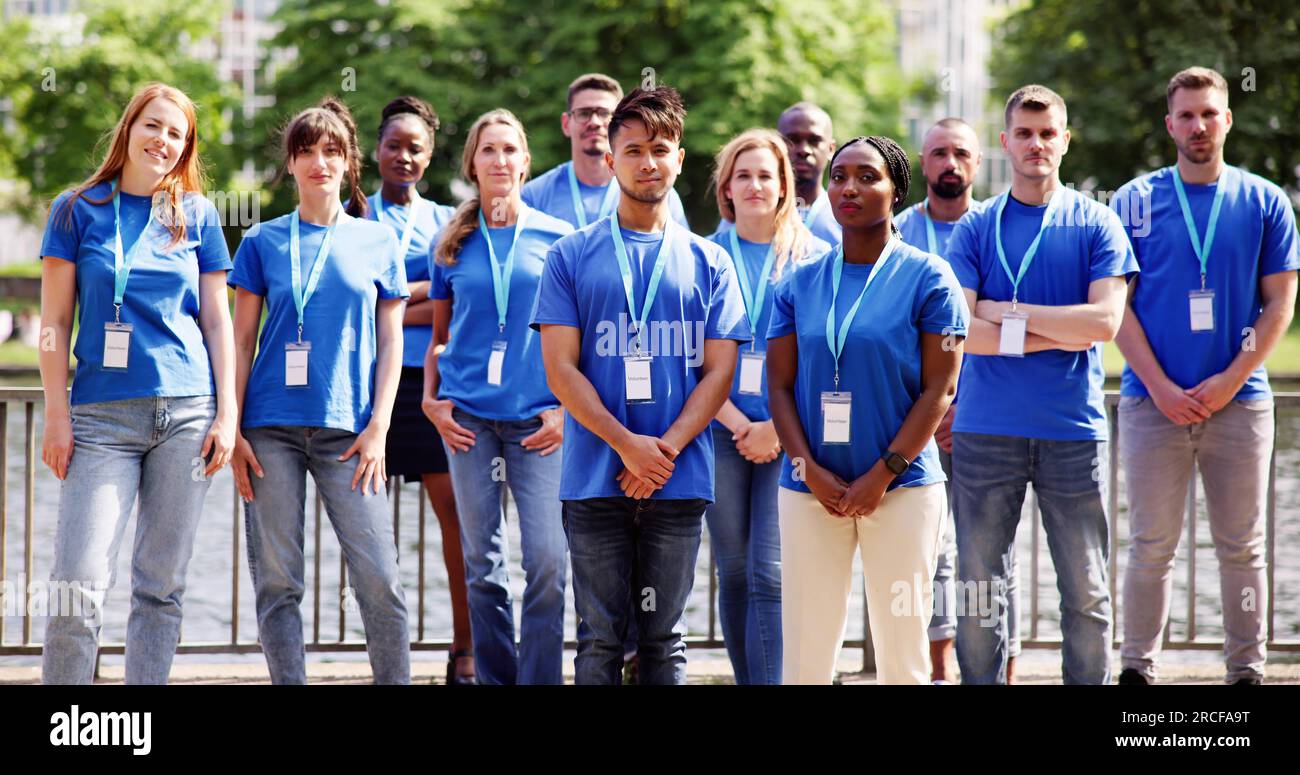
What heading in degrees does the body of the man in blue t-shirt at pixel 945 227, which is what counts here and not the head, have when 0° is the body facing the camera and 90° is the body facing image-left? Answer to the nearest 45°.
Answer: approximately 0°

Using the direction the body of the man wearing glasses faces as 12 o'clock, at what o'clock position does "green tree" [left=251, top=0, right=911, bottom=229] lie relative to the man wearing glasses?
The green tree is roughly at 6 o'clock from the man wearing glasses.

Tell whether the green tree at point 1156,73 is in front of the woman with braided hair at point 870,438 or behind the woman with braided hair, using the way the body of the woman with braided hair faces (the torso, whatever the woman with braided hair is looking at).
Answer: behind

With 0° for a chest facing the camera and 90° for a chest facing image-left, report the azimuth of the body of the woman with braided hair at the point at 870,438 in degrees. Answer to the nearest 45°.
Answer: approximately 45°

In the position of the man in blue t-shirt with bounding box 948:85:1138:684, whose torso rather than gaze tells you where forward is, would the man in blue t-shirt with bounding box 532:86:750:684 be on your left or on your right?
on your right

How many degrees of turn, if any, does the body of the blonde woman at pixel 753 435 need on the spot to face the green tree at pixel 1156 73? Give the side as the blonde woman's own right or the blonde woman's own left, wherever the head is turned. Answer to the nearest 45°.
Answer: approximately 180°

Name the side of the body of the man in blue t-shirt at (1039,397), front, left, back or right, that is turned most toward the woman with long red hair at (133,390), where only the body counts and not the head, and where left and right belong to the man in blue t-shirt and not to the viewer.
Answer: right

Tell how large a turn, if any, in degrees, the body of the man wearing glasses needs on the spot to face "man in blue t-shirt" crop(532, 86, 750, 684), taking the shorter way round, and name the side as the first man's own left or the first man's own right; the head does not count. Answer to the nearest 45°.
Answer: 0° — they already face them

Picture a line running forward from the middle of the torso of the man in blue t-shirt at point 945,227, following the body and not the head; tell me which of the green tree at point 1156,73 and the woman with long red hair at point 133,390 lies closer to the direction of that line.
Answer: the woman with long red hair

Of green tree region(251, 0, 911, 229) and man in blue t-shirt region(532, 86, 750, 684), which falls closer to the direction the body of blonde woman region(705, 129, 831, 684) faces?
the man in blue t-shirt

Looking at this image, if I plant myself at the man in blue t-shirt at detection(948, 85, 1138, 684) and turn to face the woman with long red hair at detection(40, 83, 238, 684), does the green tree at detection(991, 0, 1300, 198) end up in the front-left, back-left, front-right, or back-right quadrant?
back-right
